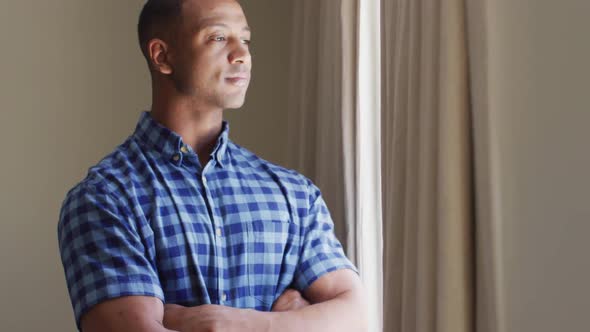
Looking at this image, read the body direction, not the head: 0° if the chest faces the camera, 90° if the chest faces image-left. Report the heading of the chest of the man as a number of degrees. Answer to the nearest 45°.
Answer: approximately 315°

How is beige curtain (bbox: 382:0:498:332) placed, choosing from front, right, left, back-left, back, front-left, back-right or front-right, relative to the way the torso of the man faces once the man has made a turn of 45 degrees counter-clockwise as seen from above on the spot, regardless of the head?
front
